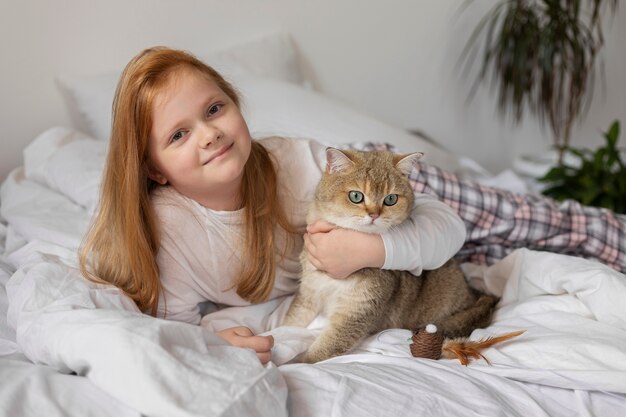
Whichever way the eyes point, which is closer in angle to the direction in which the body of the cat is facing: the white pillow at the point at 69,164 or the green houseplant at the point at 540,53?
the white pillow

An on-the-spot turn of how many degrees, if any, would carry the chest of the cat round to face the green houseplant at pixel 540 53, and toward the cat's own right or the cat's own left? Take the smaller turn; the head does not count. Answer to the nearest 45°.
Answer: approximately 135° to the cat's own right

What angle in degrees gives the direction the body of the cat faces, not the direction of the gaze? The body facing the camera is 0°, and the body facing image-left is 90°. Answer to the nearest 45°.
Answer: approximately 45°

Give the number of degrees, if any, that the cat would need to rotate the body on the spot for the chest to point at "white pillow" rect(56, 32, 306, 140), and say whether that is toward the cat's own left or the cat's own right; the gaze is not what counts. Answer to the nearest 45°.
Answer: approximately 90° to the cat's own right

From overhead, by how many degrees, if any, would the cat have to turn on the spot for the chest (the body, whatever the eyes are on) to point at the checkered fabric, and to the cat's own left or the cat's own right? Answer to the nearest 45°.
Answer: approximately 180°

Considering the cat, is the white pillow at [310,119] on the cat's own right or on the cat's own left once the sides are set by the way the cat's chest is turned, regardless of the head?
on the cat's own right

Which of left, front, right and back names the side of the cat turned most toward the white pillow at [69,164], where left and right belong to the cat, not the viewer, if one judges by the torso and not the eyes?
right

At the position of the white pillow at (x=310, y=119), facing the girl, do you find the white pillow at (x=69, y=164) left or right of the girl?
right
